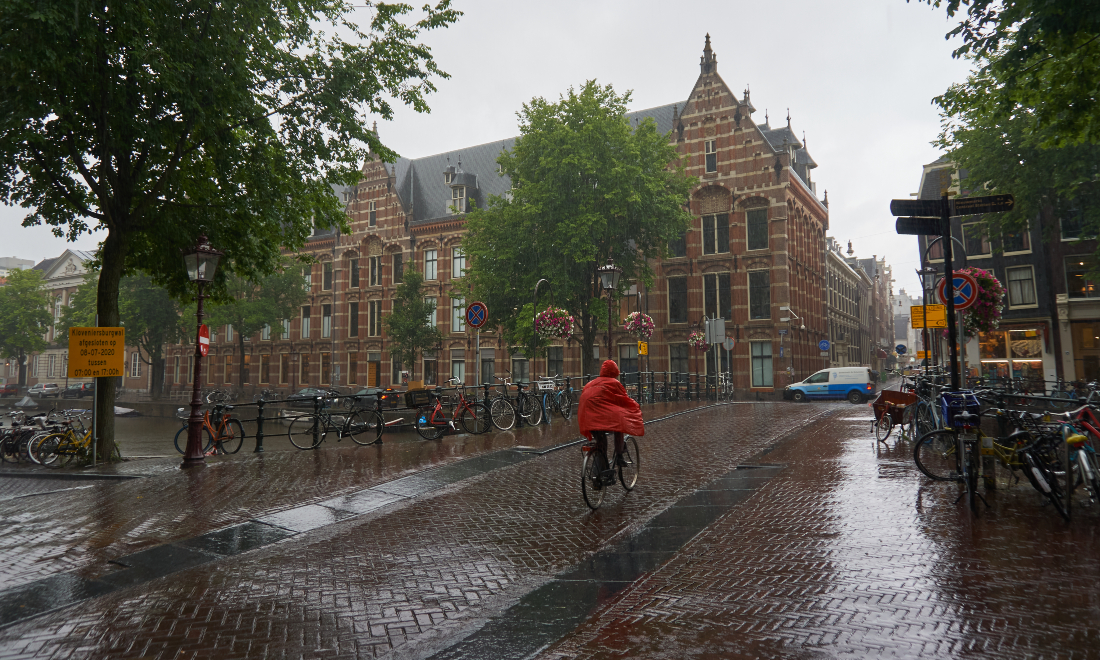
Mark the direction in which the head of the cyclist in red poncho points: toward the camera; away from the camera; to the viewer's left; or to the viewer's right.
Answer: away from the camera

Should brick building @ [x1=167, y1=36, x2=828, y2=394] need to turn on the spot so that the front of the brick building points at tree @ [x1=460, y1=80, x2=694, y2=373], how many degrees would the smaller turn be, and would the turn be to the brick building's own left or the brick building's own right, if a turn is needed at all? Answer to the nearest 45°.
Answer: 0° — it already faces it

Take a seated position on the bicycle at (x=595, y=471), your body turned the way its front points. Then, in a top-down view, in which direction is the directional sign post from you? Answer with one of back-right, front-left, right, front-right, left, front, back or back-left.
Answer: front-right

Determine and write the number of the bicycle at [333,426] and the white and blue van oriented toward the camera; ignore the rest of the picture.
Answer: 0

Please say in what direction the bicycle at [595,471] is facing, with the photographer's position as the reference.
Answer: facing away from the viewer and to the right of the viewer

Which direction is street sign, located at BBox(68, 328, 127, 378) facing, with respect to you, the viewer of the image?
facing the viewer

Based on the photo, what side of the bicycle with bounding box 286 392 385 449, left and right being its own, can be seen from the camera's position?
left

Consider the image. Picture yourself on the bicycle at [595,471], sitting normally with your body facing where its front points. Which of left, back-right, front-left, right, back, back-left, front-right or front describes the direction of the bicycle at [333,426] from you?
left

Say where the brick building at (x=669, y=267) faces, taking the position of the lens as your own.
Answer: facing the viewer and to the left of the viewer

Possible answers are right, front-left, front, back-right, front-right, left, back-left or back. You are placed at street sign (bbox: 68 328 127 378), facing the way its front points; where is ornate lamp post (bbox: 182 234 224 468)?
front-left

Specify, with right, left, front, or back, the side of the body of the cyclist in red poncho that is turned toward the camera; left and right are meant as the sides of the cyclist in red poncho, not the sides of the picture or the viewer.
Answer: back

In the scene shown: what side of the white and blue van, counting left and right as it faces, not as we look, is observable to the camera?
left

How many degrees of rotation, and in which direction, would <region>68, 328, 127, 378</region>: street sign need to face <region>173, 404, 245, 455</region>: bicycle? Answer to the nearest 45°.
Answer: approximately 135° to its left
